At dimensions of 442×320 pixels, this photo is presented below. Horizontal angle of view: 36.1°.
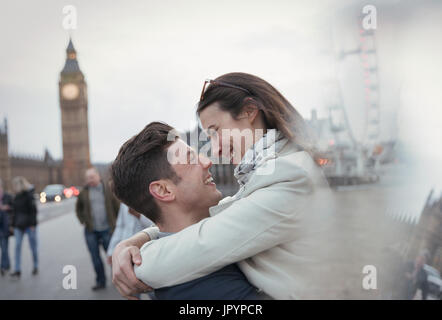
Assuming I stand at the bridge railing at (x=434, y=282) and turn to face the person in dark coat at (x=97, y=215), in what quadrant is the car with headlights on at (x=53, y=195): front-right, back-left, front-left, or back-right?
front-right

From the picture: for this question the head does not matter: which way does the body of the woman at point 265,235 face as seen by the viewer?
to the viewer's left

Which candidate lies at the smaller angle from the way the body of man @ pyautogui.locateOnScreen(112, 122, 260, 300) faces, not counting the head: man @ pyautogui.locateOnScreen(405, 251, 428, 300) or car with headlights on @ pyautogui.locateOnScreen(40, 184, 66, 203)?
the man

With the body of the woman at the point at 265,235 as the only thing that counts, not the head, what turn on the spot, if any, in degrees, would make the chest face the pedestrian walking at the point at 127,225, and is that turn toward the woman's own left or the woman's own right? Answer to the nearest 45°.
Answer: approximately 90° to the woman's own right

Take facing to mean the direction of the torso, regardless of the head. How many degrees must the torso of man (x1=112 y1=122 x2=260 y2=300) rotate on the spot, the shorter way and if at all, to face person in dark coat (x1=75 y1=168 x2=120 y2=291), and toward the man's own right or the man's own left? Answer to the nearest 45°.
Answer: approximately 90° to the man's own left

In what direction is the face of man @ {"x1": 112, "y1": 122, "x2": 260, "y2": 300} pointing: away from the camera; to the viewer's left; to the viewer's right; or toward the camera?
to the viewer's right

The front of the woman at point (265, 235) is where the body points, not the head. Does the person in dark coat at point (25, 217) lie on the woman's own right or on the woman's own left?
on the woman's own right

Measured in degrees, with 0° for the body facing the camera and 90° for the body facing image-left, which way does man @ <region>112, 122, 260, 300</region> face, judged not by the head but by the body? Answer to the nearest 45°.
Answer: approximately 270°

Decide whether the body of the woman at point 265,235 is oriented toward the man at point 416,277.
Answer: no

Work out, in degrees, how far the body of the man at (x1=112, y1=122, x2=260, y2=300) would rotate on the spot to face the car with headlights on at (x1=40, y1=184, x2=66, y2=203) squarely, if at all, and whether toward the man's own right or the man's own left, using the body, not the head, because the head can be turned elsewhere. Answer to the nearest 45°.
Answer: approximately 90° to the man's own left

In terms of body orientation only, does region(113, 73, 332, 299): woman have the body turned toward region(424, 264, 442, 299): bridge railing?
no

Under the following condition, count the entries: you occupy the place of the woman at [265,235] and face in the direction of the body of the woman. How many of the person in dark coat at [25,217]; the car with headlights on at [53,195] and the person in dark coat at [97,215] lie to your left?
0

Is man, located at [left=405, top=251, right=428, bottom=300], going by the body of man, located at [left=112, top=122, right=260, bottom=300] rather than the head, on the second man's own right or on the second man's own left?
on the second man's own left

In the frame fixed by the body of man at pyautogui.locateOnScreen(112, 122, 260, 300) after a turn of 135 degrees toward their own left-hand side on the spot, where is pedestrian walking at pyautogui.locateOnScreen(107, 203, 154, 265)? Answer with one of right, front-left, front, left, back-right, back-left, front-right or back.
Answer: front-right
